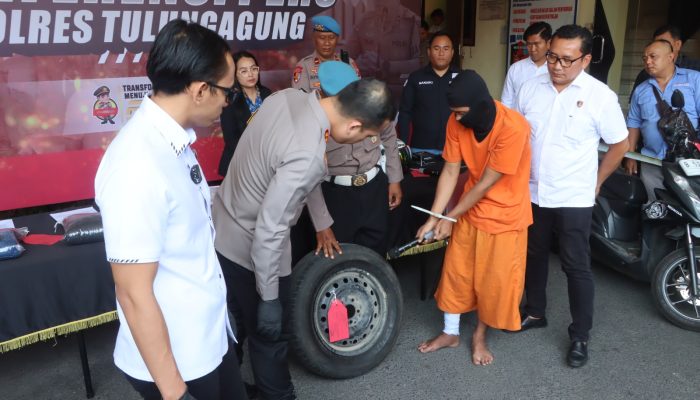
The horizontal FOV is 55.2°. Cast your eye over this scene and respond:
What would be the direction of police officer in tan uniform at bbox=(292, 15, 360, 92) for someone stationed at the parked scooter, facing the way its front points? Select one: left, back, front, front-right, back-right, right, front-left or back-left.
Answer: back-right

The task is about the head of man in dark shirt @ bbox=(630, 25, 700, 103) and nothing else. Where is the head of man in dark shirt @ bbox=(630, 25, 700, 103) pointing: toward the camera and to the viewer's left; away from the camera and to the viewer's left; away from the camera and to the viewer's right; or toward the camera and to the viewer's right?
toward the camera and to the viewer's left

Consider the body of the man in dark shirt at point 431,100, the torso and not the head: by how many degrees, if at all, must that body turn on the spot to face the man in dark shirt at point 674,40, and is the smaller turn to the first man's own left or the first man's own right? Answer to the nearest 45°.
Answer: approximately 90° to the first man's own left

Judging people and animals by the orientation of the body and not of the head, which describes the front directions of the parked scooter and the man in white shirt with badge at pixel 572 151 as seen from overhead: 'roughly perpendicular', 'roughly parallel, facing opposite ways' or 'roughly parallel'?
roughly perpendicular

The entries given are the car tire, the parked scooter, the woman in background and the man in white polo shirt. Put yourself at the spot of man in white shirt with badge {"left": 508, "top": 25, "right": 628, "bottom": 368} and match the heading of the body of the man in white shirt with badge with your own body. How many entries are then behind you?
1

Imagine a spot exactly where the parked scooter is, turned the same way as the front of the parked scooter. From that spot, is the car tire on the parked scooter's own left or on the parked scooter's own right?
on the parked scooter's own right

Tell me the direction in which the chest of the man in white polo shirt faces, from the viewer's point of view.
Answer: to the viewer's right

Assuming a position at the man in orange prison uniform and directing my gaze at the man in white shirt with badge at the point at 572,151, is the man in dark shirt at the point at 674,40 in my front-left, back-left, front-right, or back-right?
front-left

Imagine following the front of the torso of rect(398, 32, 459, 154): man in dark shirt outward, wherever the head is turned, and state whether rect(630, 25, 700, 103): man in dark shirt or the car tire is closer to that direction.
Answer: the car tire

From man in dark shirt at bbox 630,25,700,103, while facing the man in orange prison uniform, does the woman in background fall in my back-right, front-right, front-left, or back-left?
front-right

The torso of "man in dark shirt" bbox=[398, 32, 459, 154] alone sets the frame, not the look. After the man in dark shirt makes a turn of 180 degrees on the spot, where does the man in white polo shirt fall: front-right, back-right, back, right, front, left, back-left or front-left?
back

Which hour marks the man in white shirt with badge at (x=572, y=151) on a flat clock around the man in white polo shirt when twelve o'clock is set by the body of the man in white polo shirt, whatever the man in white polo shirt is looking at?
The man in white shirt with badge is roughly at 11 o'clock from the man in white polo shirt.

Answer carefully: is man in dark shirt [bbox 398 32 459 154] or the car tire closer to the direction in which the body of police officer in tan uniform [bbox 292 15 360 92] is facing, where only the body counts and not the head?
the car tire

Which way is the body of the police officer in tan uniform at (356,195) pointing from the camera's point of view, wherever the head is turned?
toward the camera

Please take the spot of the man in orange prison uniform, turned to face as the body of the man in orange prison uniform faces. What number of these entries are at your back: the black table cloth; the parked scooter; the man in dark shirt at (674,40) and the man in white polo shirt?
2

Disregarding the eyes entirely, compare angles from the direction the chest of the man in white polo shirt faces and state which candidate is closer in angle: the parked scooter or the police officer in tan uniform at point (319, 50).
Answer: the parked scooter

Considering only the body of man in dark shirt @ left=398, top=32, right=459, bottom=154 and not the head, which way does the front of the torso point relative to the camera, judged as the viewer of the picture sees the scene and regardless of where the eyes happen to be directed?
toward the camera
